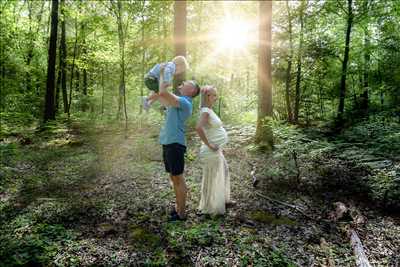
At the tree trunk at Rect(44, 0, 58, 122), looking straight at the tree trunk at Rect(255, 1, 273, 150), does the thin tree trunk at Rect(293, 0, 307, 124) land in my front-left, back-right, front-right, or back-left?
front-left

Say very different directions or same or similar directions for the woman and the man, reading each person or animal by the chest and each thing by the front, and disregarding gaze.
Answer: very different directions
